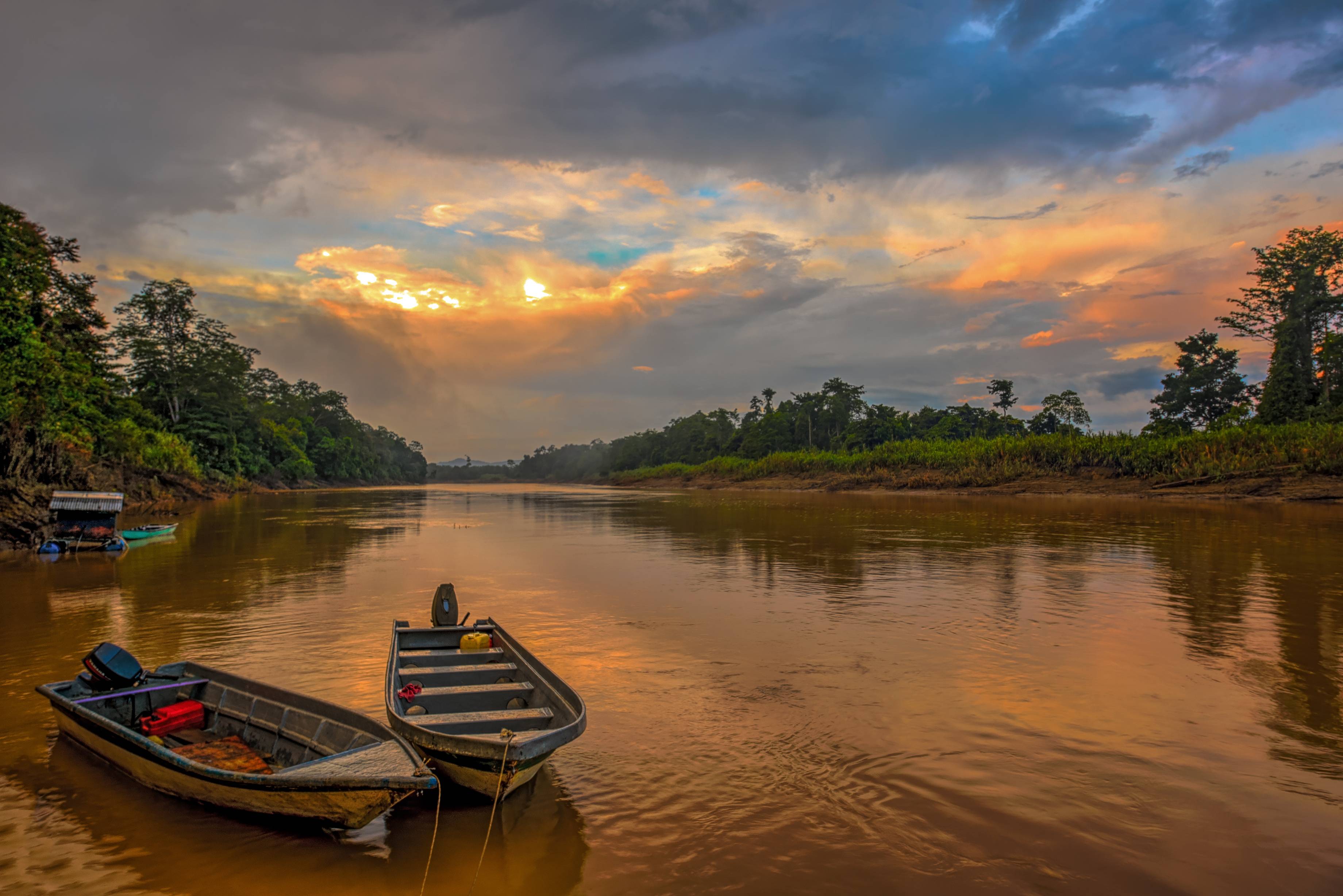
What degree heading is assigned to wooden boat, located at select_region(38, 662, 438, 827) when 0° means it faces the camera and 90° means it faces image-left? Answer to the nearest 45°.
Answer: approximately 315°

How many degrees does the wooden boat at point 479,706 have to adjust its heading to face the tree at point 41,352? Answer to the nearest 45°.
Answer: approximately 135° to its right

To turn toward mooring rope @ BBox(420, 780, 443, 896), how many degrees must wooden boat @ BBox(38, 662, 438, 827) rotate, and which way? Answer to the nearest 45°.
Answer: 0° — it already faces it

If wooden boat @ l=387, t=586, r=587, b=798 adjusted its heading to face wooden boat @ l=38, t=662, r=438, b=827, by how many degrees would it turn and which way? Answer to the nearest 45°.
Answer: approximately 90° to its right

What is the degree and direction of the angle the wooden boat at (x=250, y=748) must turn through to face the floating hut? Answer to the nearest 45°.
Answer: approximately 135° to its left

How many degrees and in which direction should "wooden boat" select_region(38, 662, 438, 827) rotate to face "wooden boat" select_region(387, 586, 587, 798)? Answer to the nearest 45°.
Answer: approximately 45° to its left

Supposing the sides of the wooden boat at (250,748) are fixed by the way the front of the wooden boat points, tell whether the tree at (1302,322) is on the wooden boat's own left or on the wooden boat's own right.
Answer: on the wooden boat's own left

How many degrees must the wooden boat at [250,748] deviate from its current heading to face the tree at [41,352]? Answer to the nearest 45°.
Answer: approximately 135° to its left

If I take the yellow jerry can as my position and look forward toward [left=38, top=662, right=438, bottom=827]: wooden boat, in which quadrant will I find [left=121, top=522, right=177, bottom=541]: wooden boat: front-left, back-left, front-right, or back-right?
back-right

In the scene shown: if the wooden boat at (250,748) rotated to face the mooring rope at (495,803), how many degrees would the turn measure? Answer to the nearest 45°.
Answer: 0° — it already faces it

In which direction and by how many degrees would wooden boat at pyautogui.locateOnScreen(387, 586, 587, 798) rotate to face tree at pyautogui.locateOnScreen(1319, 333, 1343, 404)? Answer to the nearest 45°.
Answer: approximately 135° to its left

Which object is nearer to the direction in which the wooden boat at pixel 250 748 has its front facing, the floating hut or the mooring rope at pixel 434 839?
the mooring rope

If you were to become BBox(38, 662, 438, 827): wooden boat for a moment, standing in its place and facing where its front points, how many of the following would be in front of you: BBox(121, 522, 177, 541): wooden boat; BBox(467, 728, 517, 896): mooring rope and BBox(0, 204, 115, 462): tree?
1

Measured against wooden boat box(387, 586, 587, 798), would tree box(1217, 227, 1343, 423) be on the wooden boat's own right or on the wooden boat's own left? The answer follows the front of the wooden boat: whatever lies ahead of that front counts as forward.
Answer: on the wooden boat's own left

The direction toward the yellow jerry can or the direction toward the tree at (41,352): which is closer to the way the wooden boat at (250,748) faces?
the yellow jerry can

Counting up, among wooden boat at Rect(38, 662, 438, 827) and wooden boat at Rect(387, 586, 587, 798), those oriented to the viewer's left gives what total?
0
